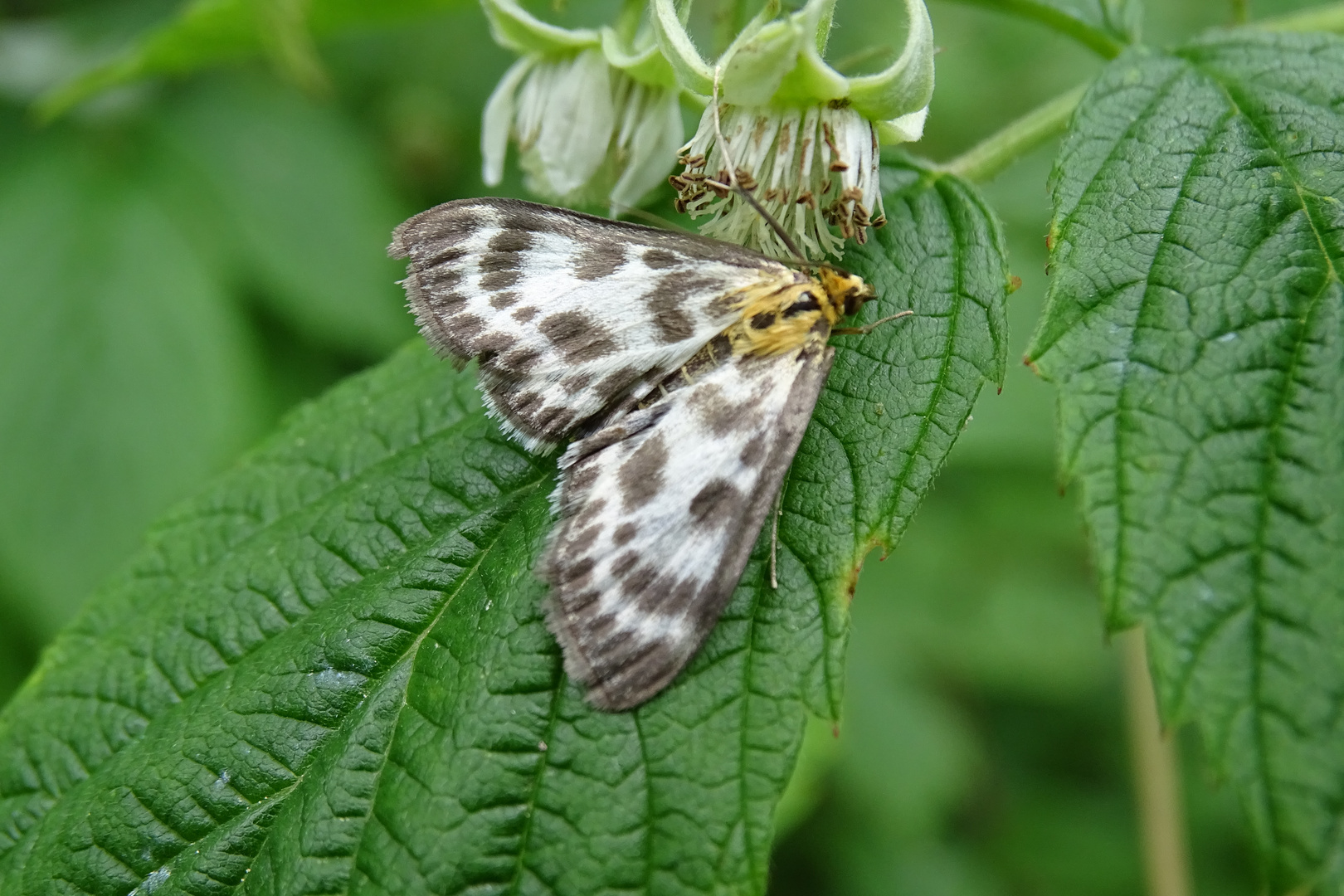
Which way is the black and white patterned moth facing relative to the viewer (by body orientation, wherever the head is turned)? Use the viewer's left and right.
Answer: facing away from the viewer and to the right of the viewer

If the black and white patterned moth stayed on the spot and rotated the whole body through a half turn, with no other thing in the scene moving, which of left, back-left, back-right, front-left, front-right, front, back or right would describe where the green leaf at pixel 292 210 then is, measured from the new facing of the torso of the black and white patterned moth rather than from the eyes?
right

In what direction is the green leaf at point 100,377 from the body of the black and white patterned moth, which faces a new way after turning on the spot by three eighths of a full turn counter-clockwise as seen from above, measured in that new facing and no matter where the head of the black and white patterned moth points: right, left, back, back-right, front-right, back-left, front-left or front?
front-right
